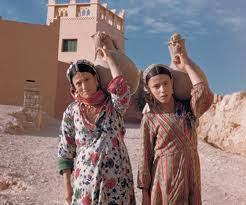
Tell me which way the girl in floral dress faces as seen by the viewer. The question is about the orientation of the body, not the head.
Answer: toward the camera

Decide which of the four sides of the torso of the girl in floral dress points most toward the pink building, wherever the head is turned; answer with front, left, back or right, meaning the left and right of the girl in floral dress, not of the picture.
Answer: back

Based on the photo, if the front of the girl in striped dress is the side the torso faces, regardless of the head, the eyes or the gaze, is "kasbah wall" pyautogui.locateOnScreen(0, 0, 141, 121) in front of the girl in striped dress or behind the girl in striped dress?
behind

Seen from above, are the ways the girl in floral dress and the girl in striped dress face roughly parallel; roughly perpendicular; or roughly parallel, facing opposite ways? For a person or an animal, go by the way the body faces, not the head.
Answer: roughly parallel

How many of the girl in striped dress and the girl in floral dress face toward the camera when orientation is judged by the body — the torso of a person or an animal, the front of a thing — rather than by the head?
2

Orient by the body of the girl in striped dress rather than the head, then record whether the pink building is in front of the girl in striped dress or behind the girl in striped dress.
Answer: behind

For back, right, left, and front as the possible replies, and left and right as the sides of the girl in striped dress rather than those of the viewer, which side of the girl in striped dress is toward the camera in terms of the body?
front

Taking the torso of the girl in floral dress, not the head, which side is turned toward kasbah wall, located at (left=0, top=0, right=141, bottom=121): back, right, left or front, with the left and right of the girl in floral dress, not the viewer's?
back
